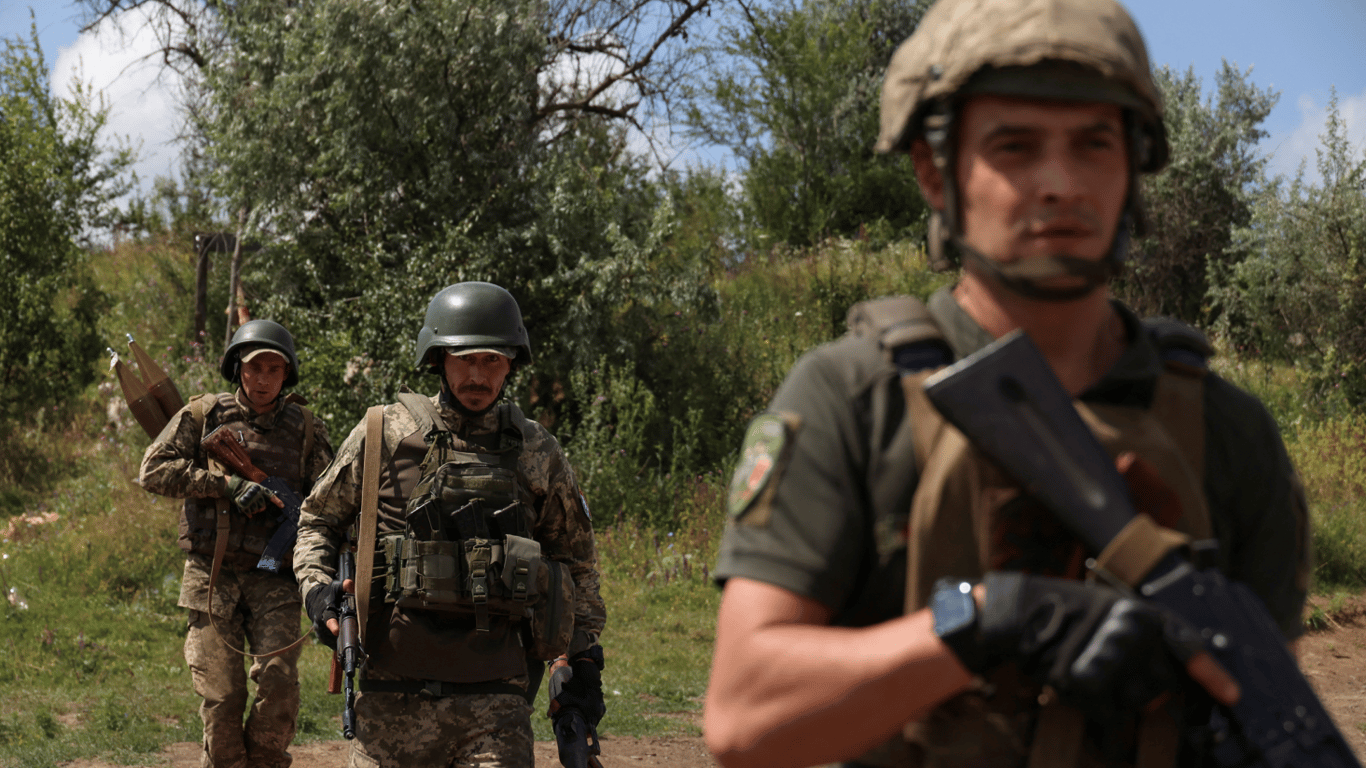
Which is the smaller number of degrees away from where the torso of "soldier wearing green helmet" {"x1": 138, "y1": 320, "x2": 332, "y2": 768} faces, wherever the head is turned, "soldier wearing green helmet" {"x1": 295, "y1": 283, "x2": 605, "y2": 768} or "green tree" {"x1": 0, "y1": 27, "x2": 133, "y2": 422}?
the soldier wearing green helmet

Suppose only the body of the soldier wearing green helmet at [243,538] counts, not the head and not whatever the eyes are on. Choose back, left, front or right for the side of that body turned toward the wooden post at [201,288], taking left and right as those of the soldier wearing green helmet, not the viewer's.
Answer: back

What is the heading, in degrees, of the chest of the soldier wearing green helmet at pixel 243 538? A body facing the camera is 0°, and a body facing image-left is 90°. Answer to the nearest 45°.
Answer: approximately 0°

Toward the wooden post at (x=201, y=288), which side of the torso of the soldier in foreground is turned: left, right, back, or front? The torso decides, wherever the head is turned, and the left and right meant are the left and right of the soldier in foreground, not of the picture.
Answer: back

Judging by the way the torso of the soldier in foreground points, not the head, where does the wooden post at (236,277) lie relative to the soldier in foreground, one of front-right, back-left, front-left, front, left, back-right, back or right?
back

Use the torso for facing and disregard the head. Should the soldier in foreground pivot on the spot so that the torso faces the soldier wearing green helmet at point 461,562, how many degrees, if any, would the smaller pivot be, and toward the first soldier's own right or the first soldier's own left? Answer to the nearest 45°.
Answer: approximately 180°

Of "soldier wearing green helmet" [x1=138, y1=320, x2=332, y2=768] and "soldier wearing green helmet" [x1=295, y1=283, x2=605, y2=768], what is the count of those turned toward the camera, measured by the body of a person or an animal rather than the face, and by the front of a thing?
2

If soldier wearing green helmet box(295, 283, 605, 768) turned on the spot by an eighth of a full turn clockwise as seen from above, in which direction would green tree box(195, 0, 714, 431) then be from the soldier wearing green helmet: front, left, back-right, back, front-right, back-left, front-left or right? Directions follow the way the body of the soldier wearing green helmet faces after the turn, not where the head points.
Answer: back-right
